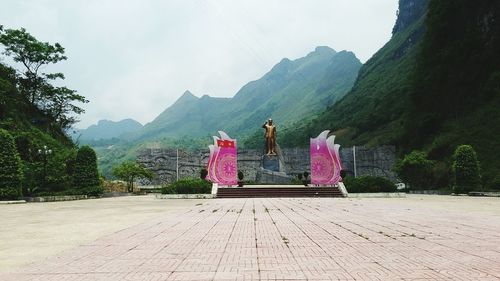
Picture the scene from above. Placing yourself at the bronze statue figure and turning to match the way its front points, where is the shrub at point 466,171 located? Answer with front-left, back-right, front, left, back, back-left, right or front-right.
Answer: front-left

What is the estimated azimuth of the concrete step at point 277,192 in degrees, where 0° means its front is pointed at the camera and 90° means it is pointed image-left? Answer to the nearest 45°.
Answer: approximately 0°

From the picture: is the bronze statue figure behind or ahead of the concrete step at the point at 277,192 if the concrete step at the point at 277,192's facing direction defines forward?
behind

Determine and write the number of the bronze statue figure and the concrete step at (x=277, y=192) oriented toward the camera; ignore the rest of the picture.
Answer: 2

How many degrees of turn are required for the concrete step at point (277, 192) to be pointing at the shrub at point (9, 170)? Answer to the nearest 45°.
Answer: approximately 90° to its right

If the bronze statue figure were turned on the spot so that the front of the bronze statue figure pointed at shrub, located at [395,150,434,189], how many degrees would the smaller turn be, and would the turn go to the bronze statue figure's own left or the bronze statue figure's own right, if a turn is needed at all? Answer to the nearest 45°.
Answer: approximately 90° to the bronze statue figure's own left

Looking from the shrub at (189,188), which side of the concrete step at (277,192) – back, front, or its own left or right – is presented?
right

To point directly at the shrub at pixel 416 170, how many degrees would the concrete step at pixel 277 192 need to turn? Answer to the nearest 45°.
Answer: approximately 135° to its left

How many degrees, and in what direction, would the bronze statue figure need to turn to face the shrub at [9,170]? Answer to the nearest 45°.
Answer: approximately 45° to its right

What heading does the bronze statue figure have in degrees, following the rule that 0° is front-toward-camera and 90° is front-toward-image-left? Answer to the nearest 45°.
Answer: approximately 0°
